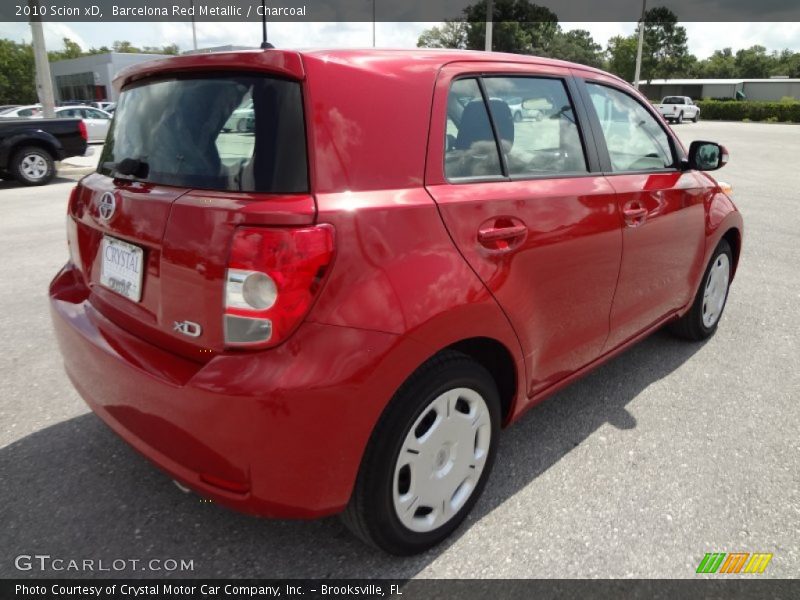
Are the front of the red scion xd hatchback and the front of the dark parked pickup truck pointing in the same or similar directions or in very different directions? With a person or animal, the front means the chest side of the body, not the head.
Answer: very different directions

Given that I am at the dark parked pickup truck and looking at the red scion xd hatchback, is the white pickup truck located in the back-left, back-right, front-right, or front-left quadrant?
back-left

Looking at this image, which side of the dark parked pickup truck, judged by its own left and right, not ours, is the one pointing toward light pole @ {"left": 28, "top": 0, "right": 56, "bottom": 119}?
right

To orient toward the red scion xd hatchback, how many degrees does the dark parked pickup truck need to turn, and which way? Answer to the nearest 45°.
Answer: approximately 90° to its left

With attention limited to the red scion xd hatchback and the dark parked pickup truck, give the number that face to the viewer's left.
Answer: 1

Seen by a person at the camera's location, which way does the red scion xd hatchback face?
facing away from the viewer and to the right of the viewer

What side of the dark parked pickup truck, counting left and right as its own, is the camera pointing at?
left

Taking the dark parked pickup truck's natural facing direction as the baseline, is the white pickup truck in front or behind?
behind

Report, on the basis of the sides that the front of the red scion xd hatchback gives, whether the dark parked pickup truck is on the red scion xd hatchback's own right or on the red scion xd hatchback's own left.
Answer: on the red scion xd hatchback's own left

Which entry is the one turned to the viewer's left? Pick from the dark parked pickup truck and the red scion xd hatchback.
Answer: the dark parked pickup truck

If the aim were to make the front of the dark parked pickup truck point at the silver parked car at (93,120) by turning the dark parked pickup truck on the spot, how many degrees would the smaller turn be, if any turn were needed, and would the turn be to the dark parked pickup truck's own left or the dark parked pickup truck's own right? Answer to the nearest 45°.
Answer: approximately 90° to the dark parked pickup truck's own right

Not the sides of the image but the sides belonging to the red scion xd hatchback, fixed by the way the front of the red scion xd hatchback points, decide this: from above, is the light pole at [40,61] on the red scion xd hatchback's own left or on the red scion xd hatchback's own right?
on the red scion xd hatchback's own left
